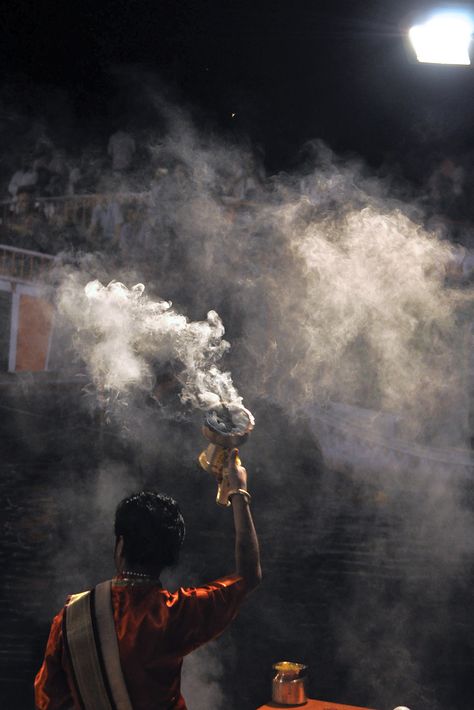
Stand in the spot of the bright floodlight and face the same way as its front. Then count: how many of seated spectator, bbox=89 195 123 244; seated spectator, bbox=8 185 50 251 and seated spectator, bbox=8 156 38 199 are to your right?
3

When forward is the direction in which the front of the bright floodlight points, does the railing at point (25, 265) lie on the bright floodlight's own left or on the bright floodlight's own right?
on the bright floodlight's own right

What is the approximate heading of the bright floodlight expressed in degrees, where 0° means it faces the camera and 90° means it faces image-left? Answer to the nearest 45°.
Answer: approximately 0°

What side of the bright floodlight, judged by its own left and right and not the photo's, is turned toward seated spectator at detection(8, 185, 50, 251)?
right

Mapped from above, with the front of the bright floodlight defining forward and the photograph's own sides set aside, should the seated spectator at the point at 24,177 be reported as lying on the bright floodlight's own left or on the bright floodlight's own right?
on the bright floodlight's own right

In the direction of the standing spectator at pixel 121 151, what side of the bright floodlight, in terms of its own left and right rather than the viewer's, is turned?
right

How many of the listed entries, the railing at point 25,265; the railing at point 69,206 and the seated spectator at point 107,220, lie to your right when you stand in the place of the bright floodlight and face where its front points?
3
